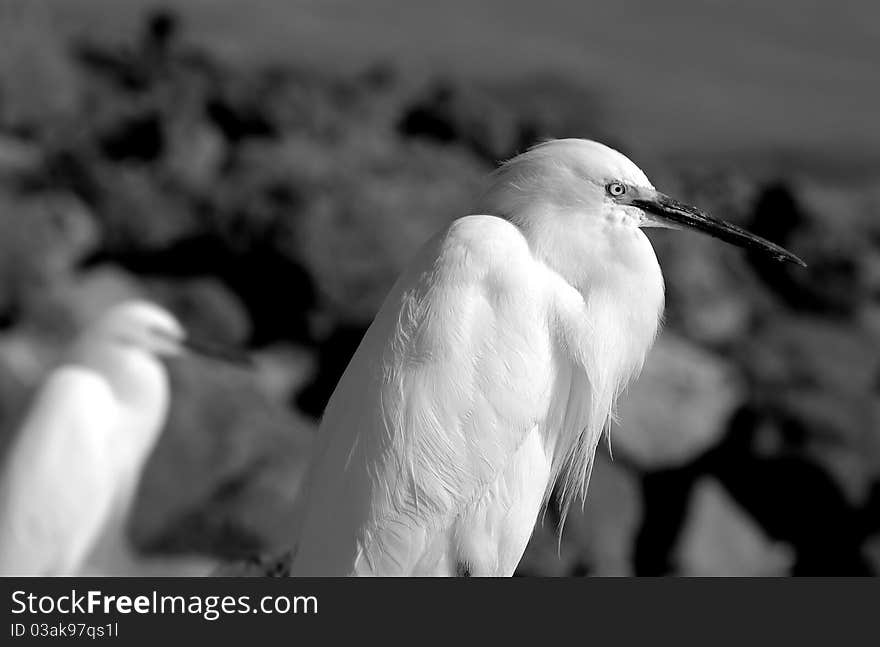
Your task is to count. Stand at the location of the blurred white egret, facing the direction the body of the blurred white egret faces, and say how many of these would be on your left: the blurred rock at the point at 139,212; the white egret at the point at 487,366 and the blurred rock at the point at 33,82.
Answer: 2

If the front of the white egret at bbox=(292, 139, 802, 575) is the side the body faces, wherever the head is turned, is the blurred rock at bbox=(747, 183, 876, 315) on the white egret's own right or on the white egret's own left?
on the white egret's own left

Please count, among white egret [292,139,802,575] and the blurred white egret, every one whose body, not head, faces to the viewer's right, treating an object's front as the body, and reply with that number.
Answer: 2

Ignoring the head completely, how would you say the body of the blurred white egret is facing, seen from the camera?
to the viewer's right

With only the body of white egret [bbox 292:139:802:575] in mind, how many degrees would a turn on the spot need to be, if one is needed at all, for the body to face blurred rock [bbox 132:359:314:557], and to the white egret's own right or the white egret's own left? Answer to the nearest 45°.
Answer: approximately 135° to the white egret's own left

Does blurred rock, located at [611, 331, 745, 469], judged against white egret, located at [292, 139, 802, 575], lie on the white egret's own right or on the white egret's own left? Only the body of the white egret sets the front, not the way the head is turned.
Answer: on the white egret's own left

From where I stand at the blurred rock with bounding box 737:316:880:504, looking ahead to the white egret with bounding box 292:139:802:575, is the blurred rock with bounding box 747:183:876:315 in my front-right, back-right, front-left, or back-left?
back-right

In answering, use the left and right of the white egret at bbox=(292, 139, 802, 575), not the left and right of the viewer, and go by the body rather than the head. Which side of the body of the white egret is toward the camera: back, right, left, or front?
right
